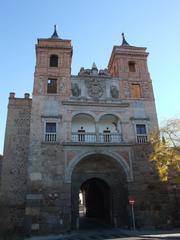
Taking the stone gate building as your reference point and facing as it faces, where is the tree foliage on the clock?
The tree foliage is roughly at 10 o'clock from the stone gate building.

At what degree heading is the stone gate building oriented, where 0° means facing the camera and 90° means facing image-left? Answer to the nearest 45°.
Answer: approximately 0°
